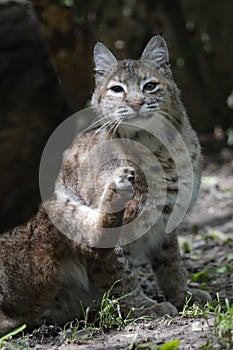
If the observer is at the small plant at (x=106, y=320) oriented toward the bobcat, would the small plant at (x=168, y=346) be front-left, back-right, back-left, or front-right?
back-right

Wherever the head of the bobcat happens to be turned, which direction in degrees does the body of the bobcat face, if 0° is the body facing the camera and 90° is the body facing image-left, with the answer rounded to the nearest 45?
approximately 315°
